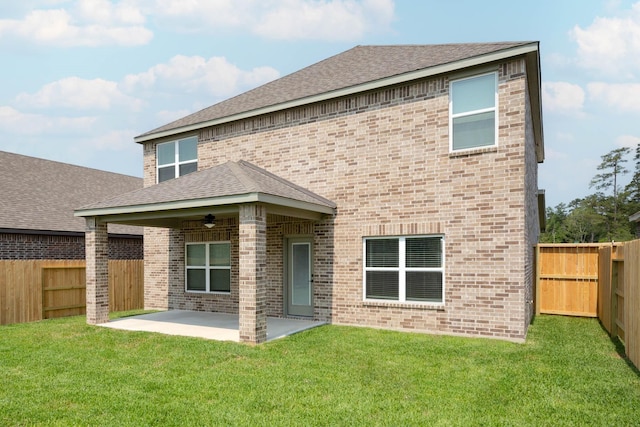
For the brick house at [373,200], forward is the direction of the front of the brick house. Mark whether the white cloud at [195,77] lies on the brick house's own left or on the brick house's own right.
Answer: on the brick house's own left

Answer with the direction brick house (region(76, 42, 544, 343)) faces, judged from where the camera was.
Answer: facing away from the viewer and to the right of the viewer

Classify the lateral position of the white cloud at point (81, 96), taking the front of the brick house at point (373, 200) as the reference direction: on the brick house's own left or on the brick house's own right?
on the brick house's own left

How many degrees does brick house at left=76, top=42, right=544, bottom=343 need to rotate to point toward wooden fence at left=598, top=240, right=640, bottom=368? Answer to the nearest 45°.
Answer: approximately 90° to its right

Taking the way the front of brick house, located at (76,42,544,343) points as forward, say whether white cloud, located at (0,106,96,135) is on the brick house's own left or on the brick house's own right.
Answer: on the brick house's own left
